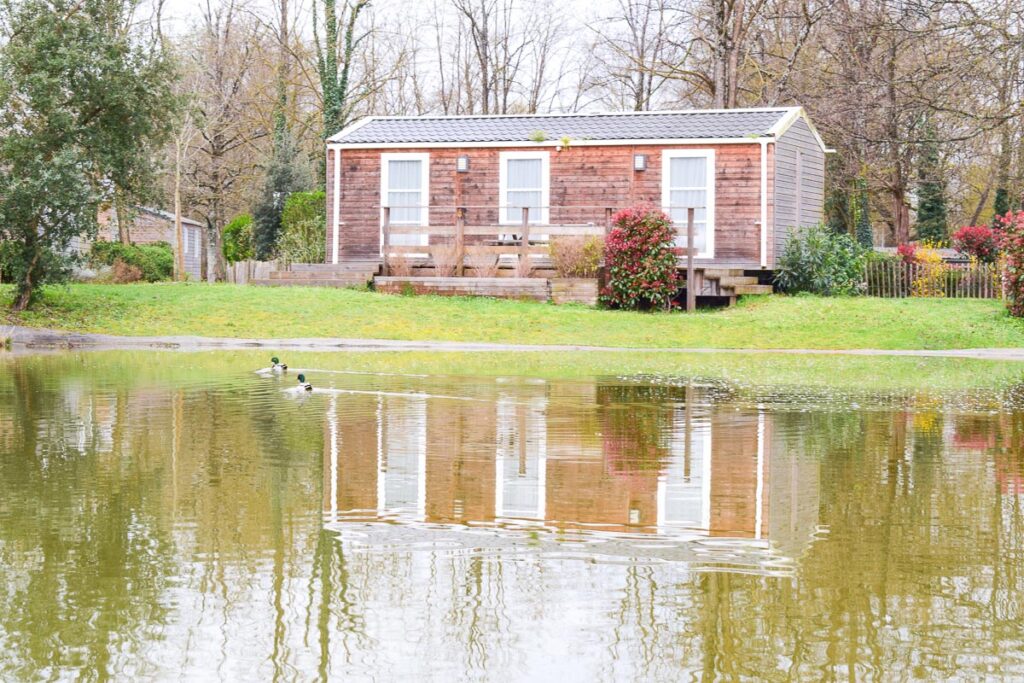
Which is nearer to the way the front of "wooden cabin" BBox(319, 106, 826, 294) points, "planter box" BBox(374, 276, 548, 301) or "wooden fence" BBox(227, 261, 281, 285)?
the planter box

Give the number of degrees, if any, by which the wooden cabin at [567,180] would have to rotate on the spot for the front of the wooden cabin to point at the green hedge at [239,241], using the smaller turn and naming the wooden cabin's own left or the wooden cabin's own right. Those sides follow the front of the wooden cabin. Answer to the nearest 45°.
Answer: approximately 135° to the wooden cabin's own right

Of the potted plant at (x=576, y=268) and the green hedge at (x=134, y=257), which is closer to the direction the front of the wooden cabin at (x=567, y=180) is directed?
the potted plant

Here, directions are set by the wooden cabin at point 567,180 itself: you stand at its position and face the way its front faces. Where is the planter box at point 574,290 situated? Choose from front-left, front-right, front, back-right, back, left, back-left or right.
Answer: front

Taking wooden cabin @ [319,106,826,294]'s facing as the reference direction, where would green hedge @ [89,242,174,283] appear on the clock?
The green hedge is roughly at 4 o'clock from the wooden cabin.

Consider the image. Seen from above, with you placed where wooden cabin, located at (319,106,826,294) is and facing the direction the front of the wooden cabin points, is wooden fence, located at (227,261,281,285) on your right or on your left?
on your right

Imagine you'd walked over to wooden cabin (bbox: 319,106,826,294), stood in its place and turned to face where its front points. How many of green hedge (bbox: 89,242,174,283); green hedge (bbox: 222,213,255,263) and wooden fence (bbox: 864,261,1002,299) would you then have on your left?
1

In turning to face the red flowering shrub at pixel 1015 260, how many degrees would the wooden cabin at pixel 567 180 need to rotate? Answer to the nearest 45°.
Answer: approximately 45° to its left

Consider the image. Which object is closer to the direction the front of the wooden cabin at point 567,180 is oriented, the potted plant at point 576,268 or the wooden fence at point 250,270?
the potted plant

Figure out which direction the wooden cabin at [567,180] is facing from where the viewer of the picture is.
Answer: facing the viewer

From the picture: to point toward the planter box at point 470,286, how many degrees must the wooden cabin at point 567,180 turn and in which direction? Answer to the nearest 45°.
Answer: approximately 45° to its right

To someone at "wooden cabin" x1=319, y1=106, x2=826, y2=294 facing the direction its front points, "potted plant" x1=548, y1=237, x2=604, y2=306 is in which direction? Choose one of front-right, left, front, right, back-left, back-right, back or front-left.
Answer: front

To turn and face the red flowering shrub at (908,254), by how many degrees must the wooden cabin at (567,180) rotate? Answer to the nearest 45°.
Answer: approximately 90° to its left

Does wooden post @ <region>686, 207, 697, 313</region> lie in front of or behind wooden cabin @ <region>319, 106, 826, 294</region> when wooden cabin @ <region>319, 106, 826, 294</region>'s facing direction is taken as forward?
in front
